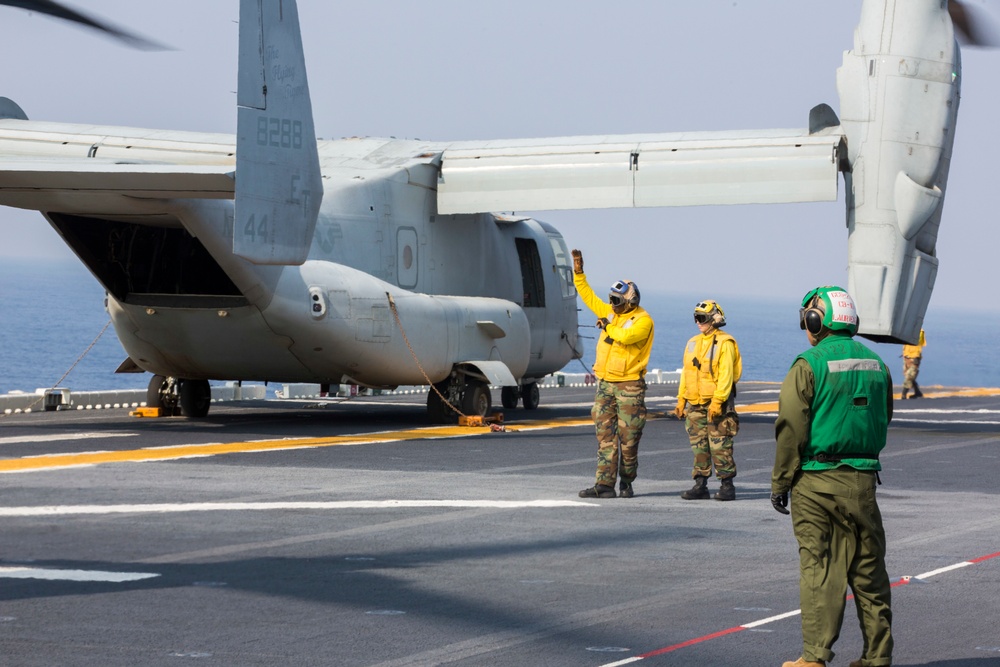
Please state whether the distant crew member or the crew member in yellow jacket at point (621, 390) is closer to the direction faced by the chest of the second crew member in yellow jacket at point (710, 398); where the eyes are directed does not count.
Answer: the crew member in yellow jacket

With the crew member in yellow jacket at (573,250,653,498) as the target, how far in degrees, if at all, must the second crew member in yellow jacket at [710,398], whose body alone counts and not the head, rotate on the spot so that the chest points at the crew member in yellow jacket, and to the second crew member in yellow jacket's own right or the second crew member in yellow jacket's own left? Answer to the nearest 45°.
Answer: approximately 45° to the second crew member in yellow jacket's own right

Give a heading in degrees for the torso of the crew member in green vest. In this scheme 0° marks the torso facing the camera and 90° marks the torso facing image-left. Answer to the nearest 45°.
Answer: approximately 135°

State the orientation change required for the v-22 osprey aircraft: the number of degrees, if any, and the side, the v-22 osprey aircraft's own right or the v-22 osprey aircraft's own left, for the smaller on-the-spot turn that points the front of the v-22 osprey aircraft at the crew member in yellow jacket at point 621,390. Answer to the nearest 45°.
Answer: approximately 135° to the v-22 osprey aircraft's own right

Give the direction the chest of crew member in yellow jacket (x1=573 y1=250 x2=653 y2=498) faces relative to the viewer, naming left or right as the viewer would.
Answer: facing the viewer and to the left of the viewer

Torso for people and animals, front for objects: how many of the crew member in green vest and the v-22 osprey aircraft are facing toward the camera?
0

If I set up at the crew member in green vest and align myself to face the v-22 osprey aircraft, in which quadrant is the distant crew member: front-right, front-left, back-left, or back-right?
front-right

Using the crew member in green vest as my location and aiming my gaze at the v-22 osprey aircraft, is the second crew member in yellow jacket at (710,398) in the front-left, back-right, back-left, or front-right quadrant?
front-right

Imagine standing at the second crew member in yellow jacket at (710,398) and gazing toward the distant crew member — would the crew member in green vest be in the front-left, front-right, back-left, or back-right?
back-right

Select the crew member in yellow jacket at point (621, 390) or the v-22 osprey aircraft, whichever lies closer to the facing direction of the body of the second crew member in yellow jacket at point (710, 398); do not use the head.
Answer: the crew member in yellow jacket

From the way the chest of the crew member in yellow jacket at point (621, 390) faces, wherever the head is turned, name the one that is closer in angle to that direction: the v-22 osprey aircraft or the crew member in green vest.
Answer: the crew member in green vest

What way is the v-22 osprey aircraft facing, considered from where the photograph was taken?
facing away from the viewer and to the right of the viewer

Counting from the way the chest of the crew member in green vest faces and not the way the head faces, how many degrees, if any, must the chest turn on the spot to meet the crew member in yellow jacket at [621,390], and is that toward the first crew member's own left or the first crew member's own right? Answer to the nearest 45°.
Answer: approximately 45° to the first crew member's own right

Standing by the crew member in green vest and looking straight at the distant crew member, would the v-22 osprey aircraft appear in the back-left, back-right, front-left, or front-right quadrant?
front-left

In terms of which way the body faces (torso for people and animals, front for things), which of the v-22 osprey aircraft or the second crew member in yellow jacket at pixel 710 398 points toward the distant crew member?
the v-22 osprey aircraft

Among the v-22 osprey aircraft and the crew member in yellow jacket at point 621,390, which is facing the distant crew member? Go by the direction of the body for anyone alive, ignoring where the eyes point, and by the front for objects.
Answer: the v-22 osprey aircraft

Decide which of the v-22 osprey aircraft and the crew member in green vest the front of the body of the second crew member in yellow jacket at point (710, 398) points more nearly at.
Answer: the crew member in green vest

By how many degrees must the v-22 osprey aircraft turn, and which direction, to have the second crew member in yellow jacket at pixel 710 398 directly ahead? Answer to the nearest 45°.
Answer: approximately 90° to its right

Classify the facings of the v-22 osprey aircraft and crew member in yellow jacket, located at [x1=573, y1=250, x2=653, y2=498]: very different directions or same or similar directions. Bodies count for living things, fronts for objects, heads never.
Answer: very different directions

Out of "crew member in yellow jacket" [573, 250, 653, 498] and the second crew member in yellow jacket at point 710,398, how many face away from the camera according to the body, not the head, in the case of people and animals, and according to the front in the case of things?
0

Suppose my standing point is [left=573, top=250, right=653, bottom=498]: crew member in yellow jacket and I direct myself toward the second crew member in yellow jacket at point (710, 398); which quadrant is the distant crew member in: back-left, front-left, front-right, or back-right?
front-left
